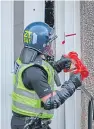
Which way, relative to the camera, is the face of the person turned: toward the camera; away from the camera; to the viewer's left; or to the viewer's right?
to the viewer's right

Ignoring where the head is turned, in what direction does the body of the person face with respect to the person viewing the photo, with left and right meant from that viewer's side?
facing to the right of the viewer
